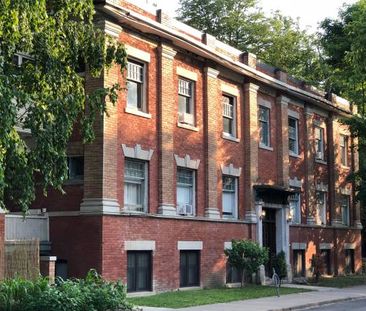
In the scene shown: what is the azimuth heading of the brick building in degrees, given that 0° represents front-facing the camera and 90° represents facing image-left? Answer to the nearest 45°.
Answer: approximately 315°

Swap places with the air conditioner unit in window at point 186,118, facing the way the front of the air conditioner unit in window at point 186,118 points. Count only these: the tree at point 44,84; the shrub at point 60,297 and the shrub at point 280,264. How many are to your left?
1

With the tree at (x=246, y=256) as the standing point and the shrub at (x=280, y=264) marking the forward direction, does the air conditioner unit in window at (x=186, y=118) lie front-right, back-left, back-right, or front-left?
back-left

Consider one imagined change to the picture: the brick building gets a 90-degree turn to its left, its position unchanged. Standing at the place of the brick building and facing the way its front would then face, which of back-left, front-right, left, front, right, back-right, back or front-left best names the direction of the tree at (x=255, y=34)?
front-left

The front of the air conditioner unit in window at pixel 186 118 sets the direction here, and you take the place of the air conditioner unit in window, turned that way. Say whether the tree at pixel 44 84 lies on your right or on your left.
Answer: on your right

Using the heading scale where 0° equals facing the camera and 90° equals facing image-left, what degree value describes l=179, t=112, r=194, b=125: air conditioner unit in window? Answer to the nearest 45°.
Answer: approximately 315°

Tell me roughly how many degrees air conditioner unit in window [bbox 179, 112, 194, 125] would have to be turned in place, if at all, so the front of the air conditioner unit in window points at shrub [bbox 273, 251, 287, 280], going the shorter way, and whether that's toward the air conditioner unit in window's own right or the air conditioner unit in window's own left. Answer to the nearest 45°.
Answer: approximately 90° to the air conditioner unit in window's own left

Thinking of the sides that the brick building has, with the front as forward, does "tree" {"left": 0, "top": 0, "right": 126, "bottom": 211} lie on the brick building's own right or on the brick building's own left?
on the brick building's own right
